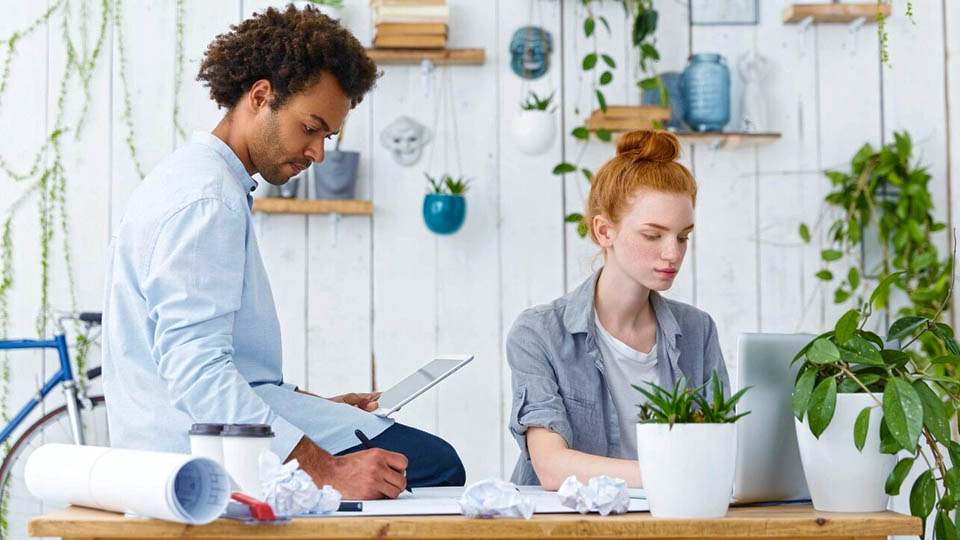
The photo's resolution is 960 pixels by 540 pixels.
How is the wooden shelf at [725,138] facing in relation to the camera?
toward the camera

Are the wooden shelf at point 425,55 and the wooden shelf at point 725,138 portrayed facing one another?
no

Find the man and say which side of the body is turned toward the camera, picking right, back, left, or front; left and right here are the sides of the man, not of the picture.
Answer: right

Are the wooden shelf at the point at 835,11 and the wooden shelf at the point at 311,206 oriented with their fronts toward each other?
no

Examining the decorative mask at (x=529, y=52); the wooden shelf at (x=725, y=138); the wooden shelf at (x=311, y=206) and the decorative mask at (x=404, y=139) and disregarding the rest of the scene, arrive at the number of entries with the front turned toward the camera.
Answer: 4

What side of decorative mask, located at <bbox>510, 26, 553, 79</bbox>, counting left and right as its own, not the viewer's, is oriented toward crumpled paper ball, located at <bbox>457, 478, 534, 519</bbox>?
front

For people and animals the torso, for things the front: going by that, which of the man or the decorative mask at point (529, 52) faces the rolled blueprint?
the decorative mask

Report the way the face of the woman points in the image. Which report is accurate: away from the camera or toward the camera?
toward the camera

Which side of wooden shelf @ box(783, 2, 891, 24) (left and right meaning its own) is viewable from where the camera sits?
front

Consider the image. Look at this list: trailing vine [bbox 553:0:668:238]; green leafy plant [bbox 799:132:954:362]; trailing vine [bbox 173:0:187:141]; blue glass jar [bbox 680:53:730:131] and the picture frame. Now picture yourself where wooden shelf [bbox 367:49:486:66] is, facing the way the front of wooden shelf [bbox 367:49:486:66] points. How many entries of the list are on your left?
4

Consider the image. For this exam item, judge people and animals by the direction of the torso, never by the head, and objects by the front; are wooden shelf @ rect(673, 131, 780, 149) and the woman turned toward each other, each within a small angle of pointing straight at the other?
no

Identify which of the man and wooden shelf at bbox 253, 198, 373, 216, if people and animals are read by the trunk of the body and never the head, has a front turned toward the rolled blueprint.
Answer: the wooden shelf

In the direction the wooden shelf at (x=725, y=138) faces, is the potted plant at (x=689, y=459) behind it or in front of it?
in front

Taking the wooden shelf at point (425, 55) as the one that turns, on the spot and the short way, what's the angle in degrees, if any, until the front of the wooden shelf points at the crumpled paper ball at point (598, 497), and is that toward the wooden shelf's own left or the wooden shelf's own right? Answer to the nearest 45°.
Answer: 0° — it already faces it

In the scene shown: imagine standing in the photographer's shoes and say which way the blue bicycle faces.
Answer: facing to the right of the viewer

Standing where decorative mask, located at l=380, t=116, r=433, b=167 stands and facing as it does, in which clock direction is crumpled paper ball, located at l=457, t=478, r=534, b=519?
The crumpled paper ball is roughly at 12 o'clock from the decorative mask.
